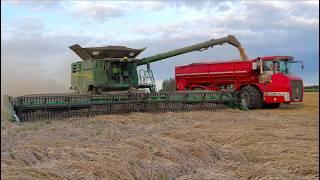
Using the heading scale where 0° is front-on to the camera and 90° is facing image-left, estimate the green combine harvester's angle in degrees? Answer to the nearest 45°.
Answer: approximately 315°

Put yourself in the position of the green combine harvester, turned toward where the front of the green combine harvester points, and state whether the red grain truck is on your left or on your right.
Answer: on your left

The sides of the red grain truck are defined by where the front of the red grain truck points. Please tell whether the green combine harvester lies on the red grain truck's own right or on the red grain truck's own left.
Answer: on the red grain truck's own right

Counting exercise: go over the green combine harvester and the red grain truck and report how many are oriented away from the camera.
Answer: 0
